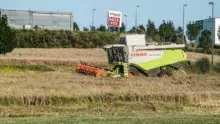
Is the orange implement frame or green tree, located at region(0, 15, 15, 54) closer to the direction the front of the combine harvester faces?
the orange implement frame

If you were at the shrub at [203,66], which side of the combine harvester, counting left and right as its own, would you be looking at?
back

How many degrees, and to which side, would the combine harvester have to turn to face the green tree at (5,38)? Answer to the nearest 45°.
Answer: approximately 90° to its right

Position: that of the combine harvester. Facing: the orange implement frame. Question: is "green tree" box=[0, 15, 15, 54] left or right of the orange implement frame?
right

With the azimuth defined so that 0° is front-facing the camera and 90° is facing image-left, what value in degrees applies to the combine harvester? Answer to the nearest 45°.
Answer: approximately 45°

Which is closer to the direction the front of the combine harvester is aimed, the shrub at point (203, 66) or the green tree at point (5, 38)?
the green tree

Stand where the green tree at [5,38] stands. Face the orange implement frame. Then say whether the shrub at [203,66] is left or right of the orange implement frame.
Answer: left
